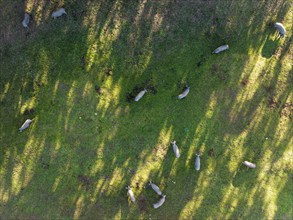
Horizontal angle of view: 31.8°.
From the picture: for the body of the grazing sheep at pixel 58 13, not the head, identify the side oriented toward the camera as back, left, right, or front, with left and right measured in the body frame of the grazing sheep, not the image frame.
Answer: right

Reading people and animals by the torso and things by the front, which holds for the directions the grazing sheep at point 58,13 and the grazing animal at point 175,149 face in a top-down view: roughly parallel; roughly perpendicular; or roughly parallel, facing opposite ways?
roughly perpendicular
